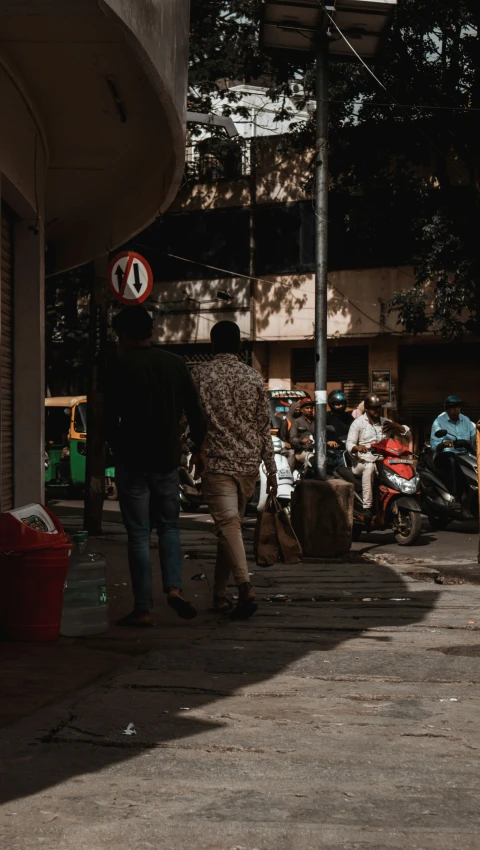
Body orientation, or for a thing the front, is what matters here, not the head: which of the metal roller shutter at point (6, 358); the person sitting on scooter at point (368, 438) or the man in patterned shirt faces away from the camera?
the man in patterned shirt

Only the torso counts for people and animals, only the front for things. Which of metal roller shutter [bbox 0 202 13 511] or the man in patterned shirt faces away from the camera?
the man in patterned shirt

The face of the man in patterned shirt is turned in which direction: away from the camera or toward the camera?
away from the camera

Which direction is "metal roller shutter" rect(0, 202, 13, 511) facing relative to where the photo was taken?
to the viewer's right

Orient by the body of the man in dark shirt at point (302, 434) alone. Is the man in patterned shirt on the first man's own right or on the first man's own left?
on the first man's own right

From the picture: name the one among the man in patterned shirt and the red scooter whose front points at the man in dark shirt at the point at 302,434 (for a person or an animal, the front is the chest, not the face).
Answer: the man in patterned shirt

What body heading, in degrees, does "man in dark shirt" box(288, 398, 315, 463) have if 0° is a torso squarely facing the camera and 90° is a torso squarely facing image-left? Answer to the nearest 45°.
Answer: approximately 315°

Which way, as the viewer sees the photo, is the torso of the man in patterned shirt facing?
away from the camera

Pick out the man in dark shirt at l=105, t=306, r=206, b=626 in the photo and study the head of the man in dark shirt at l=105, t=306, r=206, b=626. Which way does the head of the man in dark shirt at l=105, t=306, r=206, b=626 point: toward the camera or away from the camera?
away from the camera
